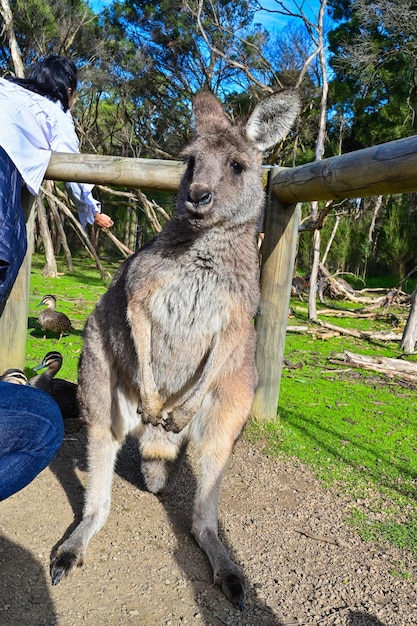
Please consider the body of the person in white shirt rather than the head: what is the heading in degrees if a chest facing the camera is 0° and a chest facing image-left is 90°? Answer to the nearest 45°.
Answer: approximately 225°

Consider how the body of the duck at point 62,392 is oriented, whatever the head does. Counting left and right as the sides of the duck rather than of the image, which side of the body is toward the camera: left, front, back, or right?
left

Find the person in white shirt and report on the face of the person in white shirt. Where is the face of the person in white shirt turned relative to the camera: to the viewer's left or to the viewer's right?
to the viewer's right

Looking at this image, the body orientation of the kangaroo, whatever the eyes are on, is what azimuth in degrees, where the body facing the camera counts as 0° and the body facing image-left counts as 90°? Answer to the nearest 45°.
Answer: approximately 0°

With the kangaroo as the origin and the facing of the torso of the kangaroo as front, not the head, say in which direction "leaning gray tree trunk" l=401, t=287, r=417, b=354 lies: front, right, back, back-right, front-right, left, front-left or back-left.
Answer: back-left

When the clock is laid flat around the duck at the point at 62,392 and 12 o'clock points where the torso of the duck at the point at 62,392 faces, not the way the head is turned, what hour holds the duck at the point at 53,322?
the duck at the point at 53,322 is roughly at 3 o'clock from the duck at the point at 62,392.
